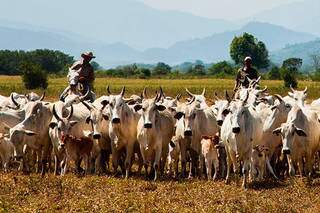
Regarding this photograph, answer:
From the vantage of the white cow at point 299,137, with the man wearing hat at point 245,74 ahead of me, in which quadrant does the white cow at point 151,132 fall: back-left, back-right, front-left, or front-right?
front-left

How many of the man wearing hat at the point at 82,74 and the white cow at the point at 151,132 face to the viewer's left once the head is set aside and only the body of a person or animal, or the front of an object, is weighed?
0

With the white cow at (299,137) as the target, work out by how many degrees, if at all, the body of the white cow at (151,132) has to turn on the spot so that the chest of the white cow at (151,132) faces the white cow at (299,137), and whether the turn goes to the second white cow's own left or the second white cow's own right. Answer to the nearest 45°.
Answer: approximately 90° to the second white cow's own left

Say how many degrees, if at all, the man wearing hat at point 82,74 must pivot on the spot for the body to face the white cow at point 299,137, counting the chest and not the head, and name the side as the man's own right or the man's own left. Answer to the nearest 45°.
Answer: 0° — they already face it

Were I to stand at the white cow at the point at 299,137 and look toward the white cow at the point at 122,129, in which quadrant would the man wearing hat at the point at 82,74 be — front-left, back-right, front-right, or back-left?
front-right

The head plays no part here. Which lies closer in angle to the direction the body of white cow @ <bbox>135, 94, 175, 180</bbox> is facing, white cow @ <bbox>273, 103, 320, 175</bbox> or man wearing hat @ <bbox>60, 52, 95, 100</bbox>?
the white cow

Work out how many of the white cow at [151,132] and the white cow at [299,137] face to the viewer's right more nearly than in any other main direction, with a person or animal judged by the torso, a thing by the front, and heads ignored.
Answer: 0

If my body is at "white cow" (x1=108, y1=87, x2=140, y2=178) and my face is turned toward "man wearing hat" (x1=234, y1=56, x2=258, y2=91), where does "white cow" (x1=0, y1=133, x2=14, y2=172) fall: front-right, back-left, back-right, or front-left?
back-left

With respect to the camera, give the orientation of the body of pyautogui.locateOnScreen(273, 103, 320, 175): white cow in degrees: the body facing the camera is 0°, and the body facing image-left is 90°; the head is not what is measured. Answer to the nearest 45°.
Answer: approximately 45°

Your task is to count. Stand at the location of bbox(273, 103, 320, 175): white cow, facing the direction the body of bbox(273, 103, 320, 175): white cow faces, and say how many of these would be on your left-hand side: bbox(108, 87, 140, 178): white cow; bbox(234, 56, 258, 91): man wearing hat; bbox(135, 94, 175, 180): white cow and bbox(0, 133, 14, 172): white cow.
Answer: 0

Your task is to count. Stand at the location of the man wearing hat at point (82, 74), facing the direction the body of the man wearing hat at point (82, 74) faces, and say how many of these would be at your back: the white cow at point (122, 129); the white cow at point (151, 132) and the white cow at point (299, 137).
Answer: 0

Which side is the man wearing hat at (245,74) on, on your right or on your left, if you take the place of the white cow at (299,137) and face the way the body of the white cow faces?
on your right

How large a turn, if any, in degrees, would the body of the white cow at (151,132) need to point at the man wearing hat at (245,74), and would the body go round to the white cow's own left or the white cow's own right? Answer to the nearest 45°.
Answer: approximately 135° to the white cow's own left

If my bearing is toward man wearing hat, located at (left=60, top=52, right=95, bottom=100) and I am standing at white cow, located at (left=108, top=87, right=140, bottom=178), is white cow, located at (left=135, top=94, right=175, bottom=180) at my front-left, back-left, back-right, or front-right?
back-right
